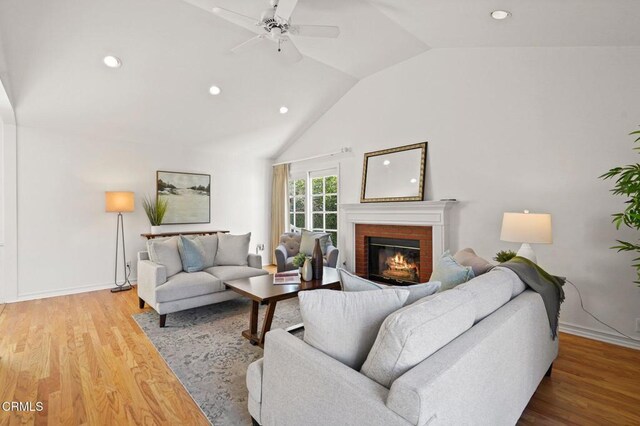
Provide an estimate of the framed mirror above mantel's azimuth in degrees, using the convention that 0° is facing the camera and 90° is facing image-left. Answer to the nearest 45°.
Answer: approximately 45°

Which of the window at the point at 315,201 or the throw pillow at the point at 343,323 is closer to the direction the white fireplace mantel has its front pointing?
the throw pillow

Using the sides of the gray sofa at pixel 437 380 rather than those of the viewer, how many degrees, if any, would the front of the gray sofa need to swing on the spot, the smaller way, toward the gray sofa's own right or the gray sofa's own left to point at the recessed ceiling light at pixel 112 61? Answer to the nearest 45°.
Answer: approximately 45° to the gray sofa's own left

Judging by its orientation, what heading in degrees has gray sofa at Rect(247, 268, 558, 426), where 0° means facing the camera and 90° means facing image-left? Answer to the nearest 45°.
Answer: approximately 135°

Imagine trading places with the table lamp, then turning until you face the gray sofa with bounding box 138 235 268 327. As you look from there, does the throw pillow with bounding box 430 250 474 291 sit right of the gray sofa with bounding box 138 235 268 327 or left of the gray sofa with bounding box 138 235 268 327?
left

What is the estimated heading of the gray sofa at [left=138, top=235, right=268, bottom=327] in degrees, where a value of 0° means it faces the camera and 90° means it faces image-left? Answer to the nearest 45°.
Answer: approximately 315°

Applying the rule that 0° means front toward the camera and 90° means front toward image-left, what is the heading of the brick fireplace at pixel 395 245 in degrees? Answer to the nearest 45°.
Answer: approximately 45°

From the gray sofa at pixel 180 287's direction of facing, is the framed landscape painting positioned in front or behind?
behind

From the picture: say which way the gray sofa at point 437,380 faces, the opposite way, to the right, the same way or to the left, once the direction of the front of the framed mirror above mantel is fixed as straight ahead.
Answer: to the right

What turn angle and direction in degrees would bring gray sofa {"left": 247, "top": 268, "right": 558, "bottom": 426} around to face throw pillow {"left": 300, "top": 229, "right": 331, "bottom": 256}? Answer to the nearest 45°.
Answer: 0° — it already faces it

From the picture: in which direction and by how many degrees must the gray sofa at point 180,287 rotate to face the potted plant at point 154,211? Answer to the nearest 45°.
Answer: approximately 135° to its left

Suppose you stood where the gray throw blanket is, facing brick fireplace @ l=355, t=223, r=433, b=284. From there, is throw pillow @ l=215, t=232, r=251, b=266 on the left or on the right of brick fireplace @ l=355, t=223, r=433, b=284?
left
